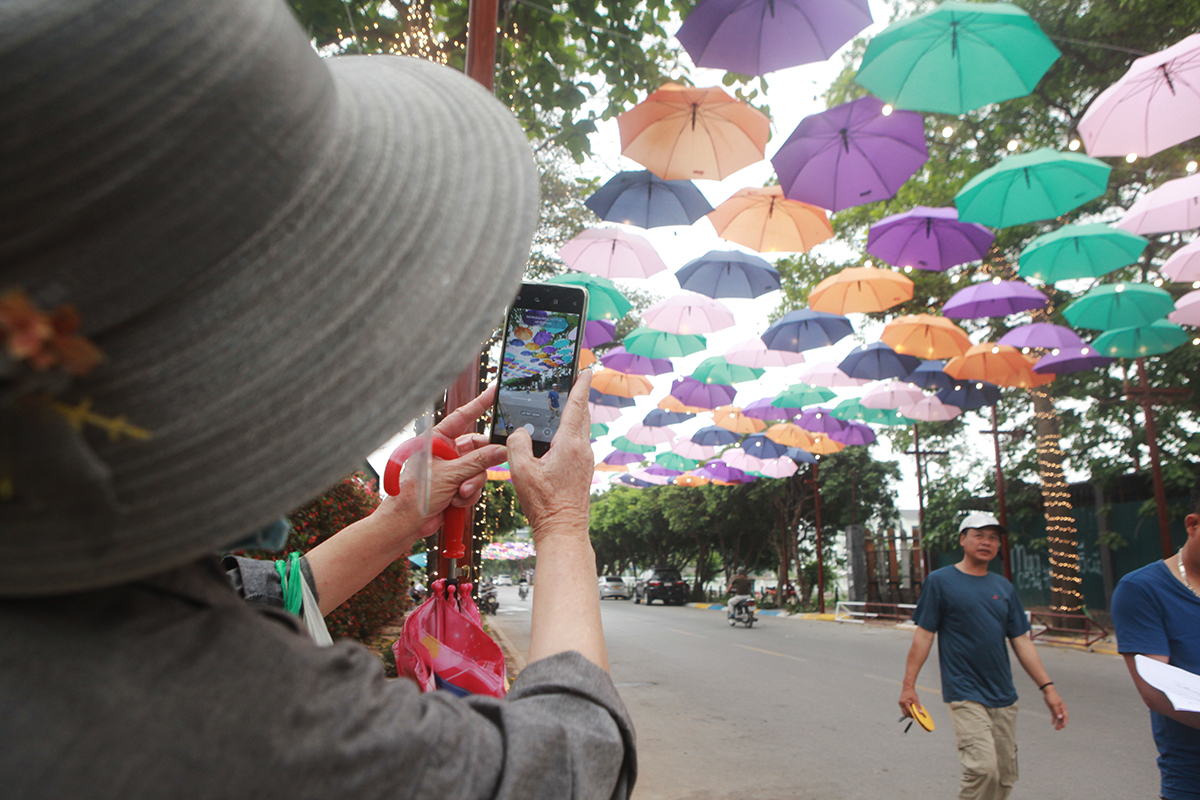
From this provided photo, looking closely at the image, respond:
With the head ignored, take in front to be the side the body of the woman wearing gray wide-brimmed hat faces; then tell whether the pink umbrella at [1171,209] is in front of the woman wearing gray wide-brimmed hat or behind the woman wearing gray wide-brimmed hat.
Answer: in front

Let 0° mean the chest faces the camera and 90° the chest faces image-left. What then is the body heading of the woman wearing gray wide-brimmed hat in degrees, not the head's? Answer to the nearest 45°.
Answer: approximately 225°

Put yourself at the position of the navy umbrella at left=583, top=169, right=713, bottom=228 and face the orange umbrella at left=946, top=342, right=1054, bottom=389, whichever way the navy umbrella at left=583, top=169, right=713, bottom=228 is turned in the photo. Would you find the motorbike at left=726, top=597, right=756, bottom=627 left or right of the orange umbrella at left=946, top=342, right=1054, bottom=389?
left

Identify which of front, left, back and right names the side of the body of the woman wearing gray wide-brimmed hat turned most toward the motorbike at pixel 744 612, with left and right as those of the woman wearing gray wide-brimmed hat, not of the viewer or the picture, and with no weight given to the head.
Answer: front

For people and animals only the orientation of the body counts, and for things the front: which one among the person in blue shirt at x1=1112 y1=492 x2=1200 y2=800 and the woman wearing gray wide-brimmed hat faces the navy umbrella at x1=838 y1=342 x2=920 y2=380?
the woman wearing gray wide-brimmed hat

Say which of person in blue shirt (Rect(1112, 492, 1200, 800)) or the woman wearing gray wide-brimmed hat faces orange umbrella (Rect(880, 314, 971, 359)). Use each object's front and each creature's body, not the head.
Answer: the woman wearing gray wide-brimmed hat

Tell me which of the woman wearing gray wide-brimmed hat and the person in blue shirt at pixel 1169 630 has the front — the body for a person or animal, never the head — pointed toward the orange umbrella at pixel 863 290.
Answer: the woman wearing gray wide-brimmed hat

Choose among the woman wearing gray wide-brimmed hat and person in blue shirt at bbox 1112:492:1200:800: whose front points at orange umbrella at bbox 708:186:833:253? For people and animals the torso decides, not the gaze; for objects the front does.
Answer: the woman wearing gray wide-brimmed hat

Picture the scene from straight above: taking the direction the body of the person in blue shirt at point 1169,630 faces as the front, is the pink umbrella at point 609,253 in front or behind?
behind

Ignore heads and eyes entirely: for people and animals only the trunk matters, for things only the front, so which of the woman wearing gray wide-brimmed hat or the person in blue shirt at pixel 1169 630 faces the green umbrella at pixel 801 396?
the woman wearing gray wide-brimmed hat

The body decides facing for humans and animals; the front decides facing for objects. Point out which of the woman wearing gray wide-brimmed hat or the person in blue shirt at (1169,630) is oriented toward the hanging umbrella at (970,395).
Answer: the woman wearing gray wide-brimmed hat
